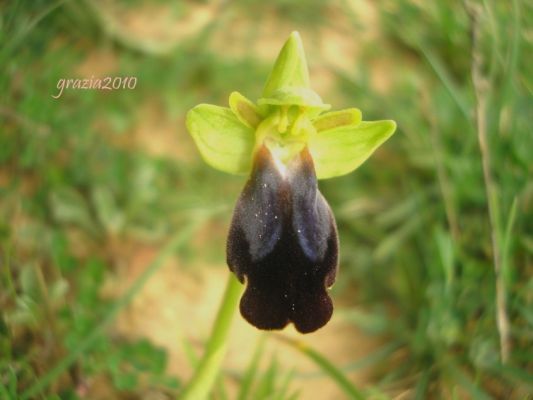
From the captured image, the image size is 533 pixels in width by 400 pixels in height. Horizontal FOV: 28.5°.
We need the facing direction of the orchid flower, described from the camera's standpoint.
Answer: facing the viewer
